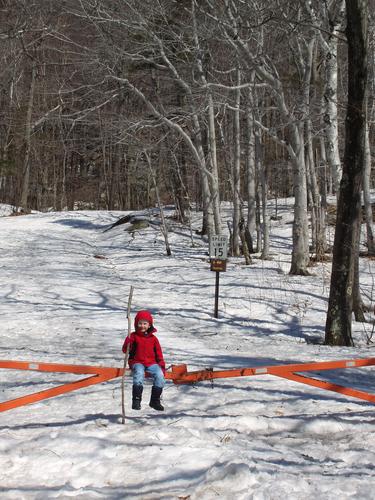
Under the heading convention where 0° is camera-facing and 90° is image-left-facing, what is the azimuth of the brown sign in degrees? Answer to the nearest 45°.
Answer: approximately 0°

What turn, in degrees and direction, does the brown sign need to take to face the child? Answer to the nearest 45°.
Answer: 0° — it already faces them

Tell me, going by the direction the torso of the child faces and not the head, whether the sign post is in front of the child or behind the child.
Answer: behind

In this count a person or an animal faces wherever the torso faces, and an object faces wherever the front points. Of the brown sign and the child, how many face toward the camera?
2

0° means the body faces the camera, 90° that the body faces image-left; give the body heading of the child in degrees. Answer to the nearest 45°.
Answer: approximately 0°

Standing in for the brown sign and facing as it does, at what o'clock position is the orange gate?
The orange gate is roughly at 12 o'clock from the brown sign.

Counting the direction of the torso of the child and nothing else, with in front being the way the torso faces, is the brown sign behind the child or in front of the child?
behind
